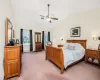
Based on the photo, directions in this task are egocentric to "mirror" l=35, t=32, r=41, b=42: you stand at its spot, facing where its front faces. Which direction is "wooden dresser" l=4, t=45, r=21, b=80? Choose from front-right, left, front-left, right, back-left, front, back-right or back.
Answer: front

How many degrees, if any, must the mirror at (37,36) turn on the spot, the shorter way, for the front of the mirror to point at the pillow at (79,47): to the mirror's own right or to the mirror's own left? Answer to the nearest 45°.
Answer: approximately 45° to the mirror's own left

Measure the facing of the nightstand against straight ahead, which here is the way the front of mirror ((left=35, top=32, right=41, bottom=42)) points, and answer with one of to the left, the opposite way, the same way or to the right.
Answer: to the right

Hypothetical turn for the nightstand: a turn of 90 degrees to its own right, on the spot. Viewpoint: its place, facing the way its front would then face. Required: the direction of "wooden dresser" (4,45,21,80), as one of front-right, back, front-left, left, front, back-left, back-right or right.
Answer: left

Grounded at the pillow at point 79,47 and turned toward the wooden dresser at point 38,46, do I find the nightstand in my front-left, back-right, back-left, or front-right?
back-left

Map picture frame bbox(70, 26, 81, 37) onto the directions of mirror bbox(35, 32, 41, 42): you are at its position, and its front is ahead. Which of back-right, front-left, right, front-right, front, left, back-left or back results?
front-left

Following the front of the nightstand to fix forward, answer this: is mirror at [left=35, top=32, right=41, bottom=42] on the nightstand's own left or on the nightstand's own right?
on the nightstand's own right

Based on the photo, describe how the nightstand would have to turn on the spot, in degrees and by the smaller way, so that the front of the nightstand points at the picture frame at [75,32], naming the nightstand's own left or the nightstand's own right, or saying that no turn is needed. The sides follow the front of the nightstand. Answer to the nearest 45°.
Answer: approximately 90° to the nightstand's own right

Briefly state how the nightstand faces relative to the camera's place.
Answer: facing the viewer and to the left of the viewer

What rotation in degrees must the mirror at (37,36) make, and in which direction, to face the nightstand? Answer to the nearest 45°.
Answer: approximately 45° to its left

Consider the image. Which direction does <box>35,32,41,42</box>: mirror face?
toward the camera
